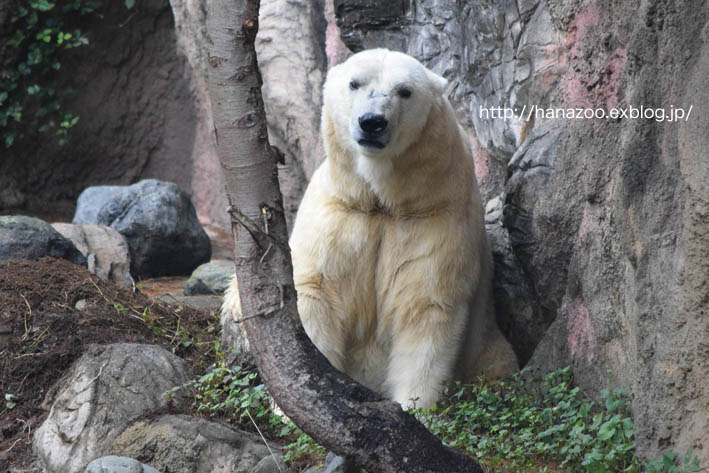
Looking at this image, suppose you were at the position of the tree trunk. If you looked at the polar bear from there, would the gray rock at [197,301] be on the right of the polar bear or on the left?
left

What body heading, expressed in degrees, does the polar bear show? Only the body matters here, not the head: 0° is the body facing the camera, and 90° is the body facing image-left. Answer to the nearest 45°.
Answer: approximately 0°

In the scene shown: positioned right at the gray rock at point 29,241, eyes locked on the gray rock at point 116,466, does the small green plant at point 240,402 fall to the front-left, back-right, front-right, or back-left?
front-left

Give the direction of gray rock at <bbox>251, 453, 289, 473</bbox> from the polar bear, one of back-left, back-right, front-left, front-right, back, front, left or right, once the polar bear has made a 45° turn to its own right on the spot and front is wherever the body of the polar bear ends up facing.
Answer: front

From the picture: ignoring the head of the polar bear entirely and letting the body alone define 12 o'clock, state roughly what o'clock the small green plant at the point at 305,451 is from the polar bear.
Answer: The small green plant is roughly at 1 o'clock from the polar bear.

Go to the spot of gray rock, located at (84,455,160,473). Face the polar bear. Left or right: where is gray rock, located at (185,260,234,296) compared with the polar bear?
left

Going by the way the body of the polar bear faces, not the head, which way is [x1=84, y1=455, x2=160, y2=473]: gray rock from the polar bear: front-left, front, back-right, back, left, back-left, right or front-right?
front-right

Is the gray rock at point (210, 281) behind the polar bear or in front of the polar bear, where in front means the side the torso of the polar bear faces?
behind

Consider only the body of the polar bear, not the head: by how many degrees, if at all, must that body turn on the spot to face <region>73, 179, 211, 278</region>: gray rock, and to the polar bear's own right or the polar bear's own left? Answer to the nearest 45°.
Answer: approximately 135° to the polar bear's own right

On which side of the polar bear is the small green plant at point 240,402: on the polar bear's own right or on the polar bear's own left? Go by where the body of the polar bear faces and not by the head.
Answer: on the polar bear's own right

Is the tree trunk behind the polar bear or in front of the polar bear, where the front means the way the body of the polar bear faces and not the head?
in front

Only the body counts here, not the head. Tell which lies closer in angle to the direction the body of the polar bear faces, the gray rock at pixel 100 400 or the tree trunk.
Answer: the tree trunk

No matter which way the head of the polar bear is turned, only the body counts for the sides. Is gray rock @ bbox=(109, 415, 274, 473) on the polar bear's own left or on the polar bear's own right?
on the polar bear's own right

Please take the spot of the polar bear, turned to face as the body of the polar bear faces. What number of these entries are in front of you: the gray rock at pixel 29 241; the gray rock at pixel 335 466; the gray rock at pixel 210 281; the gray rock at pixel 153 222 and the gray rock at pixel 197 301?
1

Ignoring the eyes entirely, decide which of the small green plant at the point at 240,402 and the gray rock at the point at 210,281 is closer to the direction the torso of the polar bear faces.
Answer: the small green plant

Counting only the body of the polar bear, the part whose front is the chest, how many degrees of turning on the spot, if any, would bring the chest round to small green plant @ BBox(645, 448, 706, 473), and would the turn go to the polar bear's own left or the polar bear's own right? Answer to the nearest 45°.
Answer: approximately 45° to the polar bear's own left
